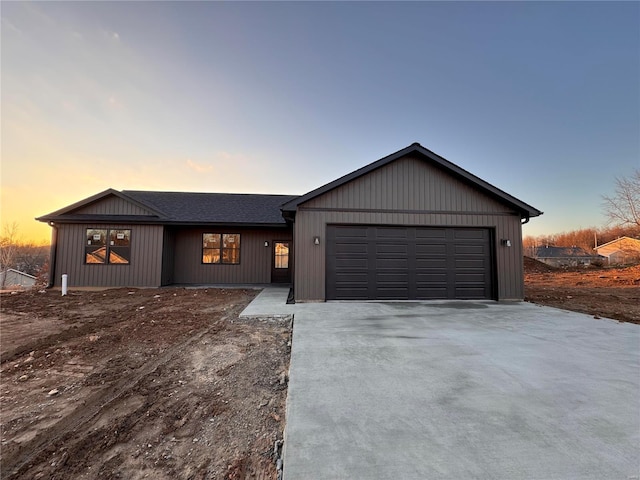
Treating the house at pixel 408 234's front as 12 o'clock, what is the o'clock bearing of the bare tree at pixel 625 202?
The bare tree is roughly at 8 o'clock from the house.

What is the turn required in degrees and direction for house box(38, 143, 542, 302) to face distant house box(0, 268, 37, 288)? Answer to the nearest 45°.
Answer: approximately 135° to its right

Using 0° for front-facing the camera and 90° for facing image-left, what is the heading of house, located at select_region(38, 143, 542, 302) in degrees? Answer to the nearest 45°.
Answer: approximately 0°

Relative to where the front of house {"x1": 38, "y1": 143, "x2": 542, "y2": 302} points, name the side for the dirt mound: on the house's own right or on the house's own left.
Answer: on the house's own left

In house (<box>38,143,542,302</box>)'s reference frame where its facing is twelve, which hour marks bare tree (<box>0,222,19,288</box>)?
The bare tree is roughly at 4 o'clock from the house.
